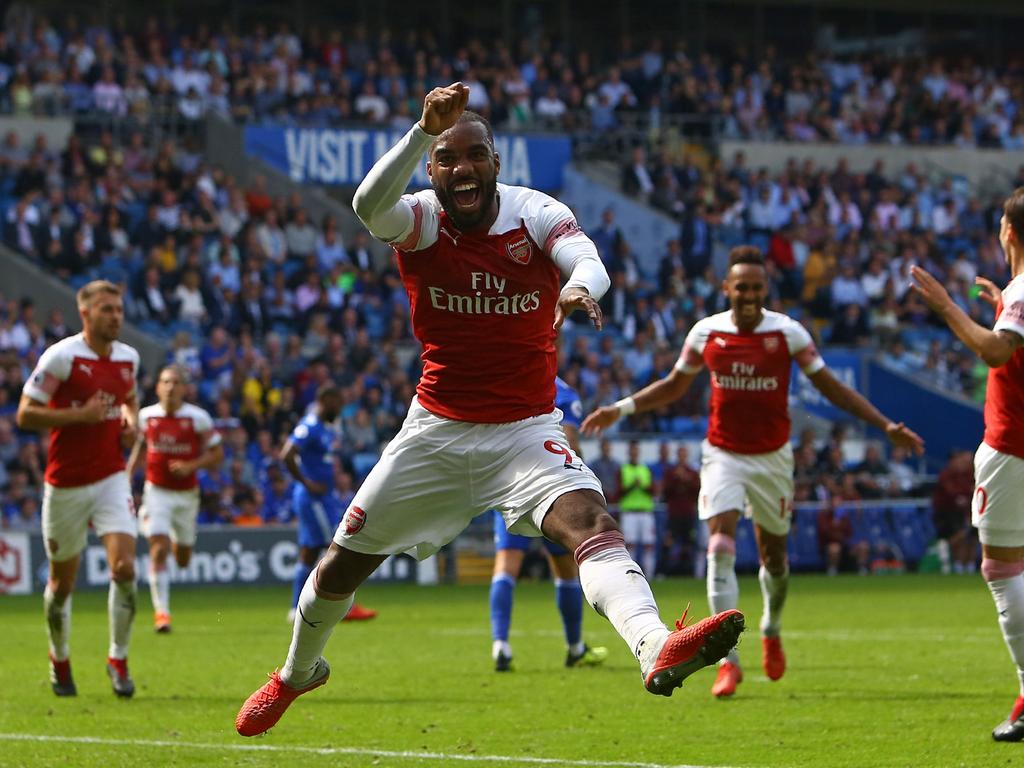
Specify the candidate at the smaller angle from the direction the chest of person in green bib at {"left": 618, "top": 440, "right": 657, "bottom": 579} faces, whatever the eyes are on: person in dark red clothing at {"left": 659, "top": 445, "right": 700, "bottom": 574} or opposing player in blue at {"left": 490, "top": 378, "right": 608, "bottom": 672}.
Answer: the opposing player in blue

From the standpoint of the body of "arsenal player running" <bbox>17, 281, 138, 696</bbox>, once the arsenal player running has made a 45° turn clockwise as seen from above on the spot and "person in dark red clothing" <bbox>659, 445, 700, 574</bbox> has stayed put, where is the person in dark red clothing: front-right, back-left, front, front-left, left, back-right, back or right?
back-left

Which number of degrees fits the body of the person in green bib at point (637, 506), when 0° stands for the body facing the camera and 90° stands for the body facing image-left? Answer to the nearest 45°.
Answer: approximately 0°

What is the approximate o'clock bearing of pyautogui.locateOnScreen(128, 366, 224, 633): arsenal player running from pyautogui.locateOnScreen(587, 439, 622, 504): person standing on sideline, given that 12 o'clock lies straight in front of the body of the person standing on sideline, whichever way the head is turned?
The arsenal player running is roughly at 1 o'clock from the person standing on sideline.

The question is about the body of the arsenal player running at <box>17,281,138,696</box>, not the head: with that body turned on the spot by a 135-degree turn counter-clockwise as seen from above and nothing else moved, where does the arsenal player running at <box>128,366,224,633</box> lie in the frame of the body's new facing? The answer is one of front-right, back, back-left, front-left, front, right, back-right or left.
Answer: front

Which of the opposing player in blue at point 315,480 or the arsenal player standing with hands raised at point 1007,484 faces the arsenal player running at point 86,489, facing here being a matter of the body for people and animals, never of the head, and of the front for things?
the arsenal player standing with hands raised at point 1007,484

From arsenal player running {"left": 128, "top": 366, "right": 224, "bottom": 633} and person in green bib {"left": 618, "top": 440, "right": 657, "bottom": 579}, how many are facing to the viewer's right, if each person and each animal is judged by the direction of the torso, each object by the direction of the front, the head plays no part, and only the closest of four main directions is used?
0

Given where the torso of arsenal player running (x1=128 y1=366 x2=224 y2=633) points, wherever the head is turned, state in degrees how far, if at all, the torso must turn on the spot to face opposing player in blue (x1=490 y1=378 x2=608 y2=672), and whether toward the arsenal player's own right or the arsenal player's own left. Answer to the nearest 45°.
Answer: approximately 45° to the arsenal player's own left

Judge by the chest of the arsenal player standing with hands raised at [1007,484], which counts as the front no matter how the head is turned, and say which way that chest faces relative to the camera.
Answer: to the viewer's left

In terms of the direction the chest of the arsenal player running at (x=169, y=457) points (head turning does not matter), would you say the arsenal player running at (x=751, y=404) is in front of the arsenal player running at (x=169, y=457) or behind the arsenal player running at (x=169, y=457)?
in front

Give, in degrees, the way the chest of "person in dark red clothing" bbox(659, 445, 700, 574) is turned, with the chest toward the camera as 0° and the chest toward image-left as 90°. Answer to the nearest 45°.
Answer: approximately 0°
